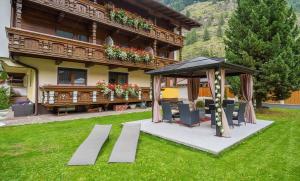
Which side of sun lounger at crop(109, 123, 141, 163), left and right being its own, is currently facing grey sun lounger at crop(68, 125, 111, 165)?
right

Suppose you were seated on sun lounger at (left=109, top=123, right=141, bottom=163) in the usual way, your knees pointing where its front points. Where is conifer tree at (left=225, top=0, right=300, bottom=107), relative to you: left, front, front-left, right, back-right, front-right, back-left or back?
back-left

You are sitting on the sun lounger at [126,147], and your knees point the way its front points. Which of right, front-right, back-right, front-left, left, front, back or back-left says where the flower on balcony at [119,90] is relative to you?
back

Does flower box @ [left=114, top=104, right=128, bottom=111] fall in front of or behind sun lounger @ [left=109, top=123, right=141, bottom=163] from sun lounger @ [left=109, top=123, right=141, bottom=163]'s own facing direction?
behind

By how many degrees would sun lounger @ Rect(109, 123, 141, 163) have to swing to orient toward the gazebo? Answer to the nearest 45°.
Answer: approximately 135° to its left

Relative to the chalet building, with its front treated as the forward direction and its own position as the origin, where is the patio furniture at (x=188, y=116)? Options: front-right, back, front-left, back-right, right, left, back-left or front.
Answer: front

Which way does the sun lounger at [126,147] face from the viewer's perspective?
toward the camera

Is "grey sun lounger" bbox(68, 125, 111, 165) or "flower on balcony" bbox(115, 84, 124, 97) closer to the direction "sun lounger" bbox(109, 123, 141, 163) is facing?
the grey sun lounger

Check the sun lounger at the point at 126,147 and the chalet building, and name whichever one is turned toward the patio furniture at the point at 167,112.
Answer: the chalet building

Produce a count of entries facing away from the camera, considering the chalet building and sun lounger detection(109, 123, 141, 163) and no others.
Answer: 0

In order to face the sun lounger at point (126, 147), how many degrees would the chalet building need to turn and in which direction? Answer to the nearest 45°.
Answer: approximately 45° to its right

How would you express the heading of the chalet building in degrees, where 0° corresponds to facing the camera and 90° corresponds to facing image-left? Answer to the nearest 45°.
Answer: approximately 315°

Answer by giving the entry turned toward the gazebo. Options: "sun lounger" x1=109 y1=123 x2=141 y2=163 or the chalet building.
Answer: the chalet building
